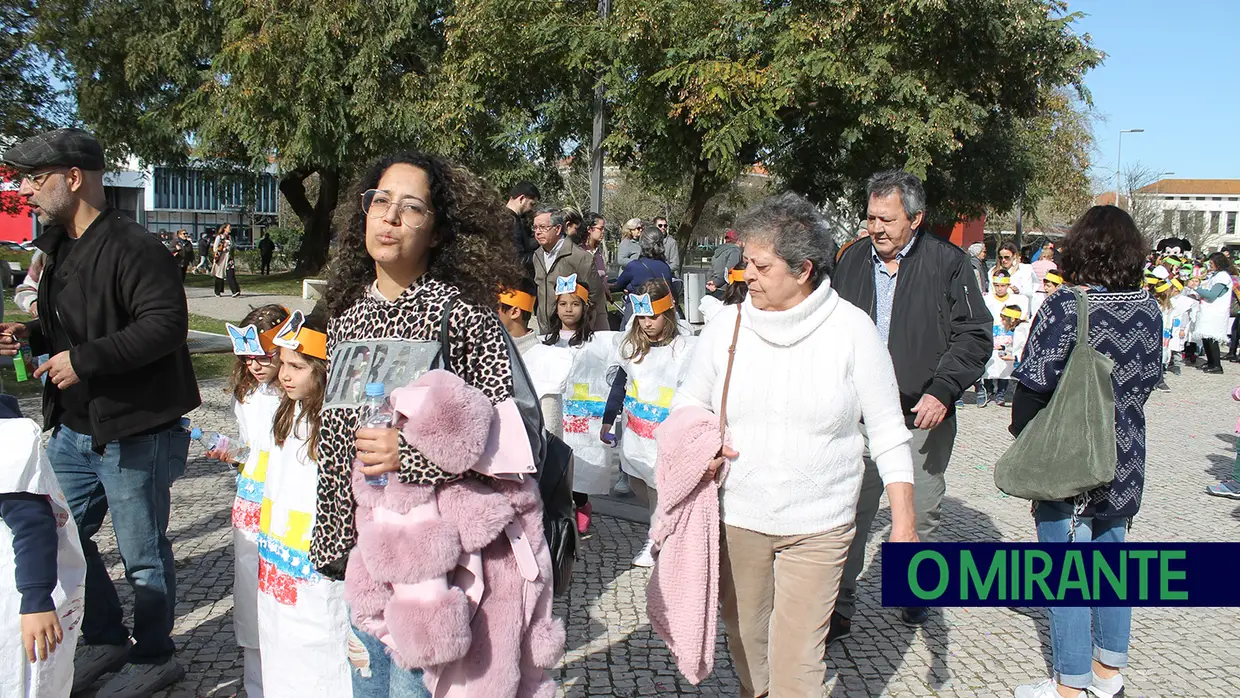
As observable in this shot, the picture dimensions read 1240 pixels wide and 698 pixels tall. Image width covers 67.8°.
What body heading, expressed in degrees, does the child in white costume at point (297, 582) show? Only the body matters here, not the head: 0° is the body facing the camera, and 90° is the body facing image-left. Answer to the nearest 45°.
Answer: approximately 45°

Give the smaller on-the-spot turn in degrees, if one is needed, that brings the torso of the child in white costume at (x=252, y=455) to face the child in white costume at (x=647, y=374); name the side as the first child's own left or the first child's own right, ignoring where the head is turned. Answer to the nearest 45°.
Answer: approximately 180°

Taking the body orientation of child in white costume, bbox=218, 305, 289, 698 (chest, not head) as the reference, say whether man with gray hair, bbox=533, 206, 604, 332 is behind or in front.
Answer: behind

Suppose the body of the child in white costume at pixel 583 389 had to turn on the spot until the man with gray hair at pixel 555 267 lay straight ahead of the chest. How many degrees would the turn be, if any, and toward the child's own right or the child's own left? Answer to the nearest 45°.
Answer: approximately 180°

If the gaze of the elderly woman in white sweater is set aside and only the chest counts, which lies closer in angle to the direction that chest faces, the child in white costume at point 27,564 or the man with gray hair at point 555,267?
the child in white costume

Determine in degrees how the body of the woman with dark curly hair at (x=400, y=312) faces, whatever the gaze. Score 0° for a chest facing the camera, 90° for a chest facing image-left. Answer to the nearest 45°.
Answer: approximately 45°

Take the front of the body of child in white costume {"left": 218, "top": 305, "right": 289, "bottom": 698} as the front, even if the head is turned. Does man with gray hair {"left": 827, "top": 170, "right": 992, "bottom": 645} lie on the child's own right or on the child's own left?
on the child's own left

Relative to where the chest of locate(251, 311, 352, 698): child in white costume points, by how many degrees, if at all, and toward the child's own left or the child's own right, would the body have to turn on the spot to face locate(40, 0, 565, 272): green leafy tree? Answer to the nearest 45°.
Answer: approximately 135° to the child's own right
